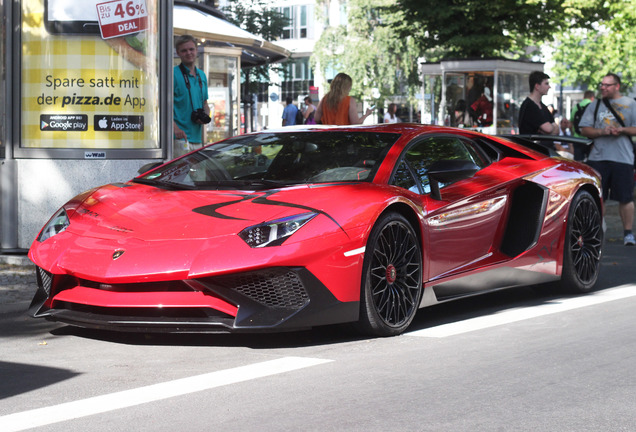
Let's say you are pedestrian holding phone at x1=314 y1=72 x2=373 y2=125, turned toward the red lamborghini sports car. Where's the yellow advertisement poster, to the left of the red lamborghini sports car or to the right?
right

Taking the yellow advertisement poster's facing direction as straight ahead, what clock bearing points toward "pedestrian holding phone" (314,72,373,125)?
The pedestrian holding phone is roughly at 8 o'clock from the yellow advertisement poster.

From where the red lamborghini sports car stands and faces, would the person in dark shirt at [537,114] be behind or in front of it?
behind

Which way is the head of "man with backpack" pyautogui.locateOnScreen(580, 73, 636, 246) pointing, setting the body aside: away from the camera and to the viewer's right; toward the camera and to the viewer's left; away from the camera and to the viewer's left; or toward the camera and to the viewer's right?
toward the camera and to the viewer's left

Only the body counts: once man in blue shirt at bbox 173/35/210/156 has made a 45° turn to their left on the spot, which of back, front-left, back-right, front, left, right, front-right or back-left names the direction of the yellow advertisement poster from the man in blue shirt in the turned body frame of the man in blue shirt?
back-right

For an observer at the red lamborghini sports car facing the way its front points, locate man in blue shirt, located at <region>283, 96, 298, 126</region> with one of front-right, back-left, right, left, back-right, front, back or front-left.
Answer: back-right

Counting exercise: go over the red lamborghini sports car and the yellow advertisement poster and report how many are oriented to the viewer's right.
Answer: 0

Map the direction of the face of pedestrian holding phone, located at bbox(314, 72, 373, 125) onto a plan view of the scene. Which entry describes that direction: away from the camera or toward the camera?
away from the camera

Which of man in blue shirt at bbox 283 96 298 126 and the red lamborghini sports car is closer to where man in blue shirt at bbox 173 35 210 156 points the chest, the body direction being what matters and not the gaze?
the red lamborghini sports car

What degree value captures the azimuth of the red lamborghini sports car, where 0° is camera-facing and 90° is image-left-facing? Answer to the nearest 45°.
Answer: approximately 45°

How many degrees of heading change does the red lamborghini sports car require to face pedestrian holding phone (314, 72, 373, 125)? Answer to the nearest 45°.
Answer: approximately 135° to its right

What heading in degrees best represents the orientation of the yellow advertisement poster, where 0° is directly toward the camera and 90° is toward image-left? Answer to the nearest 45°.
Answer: approximately 0°

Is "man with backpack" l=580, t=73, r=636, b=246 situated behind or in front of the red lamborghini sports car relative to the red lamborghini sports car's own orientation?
behind

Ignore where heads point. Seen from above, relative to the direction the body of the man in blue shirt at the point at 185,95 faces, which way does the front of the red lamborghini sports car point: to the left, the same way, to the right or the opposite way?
to the right
